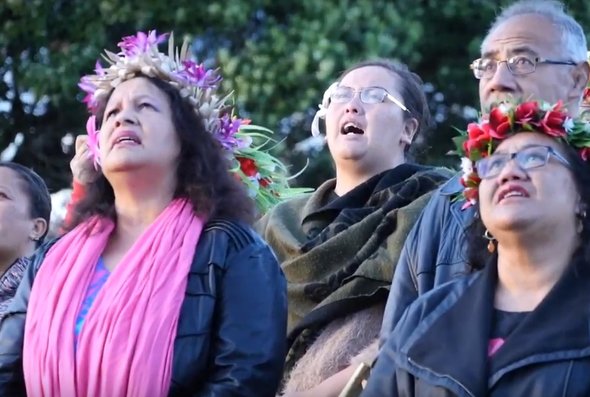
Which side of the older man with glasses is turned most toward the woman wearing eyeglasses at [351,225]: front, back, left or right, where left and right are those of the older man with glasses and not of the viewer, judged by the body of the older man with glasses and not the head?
right

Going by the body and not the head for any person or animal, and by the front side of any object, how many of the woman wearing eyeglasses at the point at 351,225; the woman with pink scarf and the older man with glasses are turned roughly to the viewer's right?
0

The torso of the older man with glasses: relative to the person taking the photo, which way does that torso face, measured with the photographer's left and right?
facing the viewer and to the left of the viewer

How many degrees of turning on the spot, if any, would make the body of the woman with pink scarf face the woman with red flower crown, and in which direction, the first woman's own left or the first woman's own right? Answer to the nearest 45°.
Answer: approximately 90° to the first woman's own left

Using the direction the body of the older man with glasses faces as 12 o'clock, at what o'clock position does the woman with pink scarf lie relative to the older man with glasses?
The woman with pink scarf is roughly at 1 o'clock from the older man with glasses.
